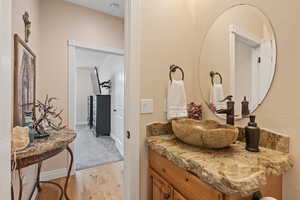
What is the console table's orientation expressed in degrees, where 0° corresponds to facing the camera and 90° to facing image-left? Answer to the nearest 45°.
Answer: approximately 315°

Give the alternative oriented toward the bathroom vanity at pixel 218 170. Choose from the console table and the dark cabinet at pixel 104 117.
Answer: the console table

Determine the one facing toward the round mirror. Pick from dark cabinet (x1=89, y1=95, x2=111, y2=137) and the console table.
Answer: the console table

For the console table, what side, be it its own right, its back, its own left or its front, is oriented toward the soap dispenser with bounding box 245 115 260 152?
front

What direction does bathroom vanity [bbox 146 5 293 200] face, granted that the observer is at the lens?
facing the viewer and to the left of the viewer

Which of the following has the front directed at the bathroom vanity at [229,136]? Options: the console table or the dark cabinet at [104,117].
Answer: the console table

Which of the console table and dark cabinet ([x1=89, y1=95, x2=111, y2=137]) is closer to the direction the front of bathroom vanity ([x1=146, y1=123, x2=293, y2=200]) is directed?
the console table

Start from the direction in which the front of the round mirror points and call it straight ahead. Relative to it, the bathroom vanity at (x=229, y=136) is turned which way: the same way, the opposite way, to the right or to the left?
the same way

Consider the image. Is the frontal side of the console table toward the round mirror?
yes
